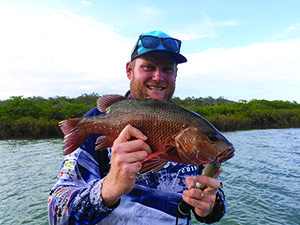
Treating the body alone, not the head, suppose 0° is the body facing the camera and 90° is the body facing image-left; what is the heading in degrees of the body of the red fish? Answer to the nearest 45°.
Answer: approximately 270°
